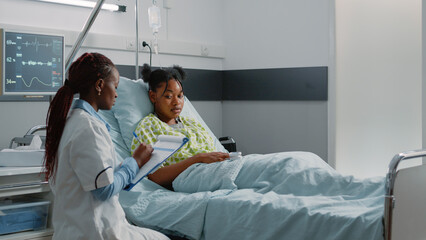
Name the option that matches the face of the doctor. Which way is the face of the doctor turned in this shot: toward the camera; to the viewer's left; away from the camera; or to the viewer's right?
to the viewer's right

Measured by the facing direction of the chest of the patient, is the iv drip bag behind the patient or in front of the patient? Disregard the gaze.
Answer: behind

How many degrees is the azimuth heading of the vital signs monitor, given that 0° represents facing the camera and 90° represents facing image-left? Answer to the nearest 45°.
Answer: approximately 315°

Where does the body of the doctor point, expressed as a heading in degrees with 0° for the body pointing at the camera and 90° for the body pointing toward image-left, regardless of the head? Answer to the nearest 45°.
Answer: approximately 270°
